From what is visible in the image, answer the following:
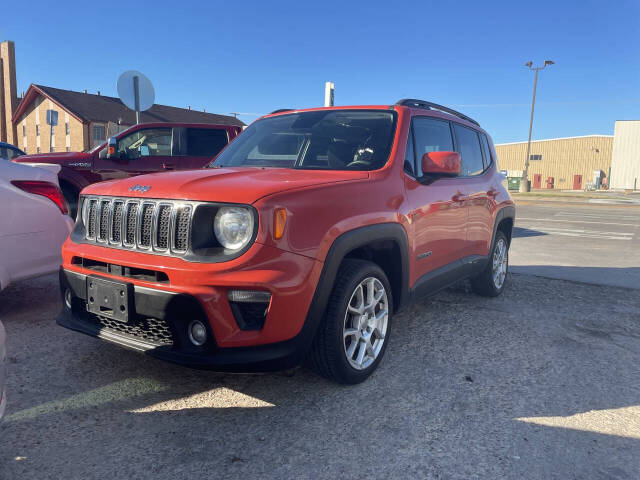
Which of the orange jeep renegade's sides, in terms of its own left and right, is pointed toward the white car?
right

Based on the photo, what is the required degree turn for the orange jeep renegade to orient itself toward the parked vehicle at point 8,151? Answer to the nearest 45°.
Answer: approximately 90° to its right

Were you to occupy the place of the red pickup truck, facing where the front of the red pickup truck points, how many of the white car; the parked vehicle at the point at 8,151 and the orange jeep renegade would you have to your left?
2

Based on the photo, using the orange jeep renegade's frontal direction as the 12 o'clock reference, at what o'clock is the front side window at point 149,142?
The front side window is roughly at 4 o'clock from the orange jeep renegade.

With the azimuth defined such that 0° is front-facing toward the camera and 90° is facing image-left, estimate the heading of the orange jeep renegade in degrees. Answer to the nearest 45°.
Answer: approximately 45°

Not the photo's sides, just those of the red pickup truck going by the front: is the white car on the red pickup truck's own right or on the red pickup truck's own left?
on the red pickup truck's own left

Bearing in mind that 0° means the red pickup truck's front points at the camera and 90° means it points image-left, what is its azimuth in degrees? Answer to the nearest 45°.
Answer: approximately 90°

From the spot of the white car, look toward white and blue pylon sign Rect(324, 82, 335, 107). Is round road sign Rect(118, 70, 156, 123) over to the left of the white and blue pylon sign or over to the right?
left

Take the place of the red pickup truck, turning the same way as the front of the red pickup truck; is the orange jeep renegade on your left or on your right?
on your left

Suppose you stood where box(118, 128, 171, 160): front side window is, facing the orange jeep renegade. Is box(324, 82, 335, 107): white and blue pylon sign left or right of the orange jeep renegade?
left
